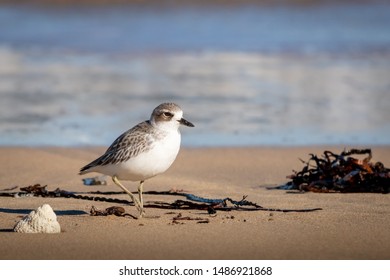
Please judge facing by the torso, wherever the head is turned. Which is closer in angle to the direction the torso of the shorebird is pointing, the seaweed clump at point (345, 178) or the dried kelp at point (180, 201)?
the seaweed clump

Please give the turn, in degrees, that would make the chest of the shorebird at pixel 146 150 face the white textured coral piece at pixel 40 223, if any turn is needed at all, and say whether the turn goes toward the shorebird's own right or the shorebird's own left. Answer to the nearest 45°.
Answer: approximately 135° to the shorebird's own right

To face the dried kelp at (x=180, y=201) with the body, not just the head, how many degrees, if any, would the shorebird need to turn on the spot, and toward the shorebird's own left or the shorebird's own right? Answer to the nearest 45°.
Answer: approximately 45° to the shorebird's own left

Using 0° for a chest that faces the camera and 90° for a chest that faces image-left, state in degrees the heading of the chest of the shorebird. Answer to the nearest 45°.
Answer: approximately 270°

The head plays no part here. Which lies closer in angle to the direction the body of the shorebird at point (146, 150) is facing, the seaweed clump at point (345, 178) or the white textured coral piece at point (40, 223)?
the seaweed clump
